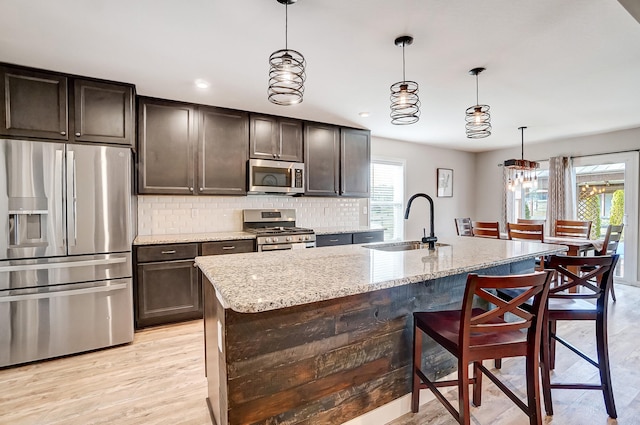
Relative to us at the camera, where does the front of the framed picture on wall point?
facing the viewer and to the right of the viewer

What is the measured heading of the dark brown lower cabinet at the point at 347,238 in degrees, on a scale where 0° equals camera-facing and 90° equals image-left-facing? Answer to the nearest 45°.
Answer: approximately 315°

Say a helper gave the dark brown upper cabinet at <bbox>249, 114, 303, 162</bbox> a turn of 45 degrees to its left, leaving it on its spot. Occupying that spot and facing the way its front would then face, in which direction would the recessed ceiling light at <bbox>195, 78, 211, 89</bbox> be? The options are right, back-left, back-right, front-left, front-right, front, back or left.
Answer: back-right

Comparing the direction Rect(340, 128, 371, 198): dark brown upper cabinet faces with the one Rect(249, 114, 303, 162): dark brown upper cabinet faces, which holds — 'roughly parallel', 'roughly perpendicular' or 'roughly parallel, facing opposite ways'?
roughly parallel

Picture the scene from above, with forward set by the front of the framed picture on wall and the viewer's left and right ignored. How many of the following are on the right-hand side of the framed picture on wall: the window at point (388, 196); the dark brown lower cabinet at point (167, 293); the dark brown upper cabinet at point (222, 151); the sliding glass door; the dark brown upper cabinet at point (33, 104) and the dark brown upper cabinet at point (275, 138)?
5

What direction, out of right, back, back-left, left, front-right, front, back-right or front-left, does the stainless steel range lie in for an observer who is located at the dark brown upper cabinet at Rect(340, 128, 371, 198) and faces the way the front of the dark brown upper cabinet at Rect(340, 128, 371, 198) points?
right

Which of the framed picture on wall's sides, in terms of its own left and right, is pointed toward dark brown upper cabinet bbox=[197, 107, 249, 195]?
right

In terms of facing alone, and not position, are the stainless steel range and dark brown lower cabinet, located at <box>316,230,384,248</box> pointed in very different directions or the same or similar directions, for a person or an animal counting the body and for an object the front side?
same or similar directions

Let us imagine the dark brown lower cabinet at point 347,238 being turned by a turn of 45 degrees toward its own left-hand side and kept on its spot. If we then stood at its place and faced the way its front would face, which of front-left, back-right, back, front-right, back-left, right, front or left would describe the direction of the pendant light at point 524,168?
front

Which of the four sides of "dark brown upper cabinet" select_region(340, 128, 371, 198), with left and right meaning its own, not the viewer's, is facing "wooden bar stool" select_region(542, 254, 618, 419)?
front

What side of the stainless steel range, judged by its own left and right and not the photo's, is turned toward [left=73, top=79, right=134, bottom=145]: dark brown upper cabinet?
right

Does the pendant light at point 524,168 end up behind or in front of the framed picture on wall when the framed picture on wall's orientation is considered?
in front

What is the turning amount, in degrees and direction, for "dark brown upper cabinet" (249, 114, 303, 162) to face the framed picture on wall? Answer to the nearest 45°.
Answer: approximately 90° to its left
